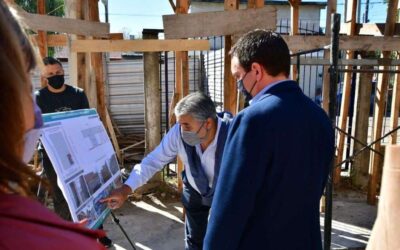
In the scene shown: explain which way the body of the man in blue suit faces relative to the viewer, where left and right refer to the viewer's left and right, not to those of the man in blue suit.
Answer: facing away from the viewer and to the left of the viewer

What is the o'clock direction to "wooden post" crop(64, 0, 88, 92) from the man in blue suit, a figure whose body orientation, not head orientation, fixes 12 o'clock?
The wooden post is roughly at 12 o'clock from the man in blue suit.

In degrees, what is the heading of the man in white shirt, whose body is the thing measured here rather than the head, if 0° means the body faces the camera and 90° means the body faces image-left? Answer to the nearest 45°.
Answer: approximately 45°

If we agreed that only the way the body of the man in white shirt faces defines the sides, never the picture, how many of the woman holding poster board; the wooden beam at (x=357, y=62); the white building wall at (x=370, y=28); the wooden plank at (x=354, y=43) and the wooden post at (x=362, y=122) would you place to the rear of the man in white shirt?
4

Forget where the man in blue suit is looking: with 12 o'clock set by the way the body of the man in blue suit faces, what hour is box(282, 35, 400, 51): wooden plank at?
The wooden plank is roughly at 2 o'clock from the man in blue suit.

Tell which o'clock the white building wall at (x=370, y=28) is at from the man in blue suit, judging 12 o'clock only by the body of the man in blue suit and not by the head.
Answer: The white building wall is roughly at 2 o'clock from the man in blue suit.

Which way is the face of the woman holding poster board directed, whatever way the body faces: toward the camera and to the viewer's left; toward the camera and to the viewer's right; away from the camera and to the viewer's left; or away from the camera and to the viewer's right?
away from the camera and to the viewer's right

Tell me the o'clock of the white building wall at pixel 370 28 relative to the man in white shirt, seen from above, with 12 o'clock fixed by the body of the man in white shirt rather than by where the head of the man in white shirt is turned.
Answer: The white building wall is roughly at 6 o'clock from the man in white shirt.

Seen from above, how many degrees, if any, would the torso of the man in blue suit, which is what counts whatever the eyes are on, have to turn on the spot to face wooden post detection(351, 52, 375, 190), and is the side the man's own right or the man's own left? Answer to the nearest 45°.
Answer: approximately 45° to the man's own right

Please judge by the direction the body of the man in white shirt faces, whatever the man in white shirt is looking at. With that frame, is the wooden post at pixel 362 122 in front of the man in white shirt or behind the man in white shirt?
behind

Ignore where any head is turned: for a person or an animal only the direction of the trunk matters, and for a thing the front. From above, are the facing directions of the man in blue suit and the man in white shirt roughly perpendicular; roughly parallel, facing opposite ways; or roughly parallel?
roughly perpendicular

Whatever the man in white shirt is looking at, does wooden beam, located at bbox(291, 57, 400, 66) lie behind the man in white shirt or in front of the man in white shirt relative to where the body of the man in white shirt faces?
behind

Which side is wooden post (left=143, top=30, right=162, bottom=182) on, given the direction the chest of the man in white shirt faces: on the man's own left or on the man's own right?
on the man's own right

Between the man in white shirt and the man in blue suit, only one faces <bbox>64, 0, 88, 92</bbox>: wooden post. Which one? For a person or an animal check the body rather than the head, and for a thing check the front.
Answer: the man in blue suit

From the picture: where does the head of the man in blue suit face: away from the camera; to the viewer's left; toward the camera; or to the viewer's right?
to the viewer's left
